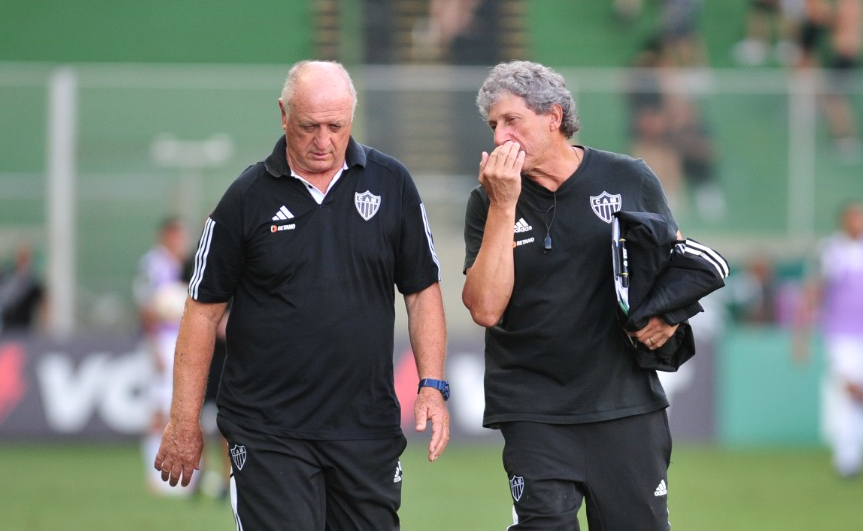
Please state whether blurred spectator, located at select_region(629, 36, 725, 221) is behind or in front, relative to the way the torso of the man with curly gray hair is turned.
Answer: behind

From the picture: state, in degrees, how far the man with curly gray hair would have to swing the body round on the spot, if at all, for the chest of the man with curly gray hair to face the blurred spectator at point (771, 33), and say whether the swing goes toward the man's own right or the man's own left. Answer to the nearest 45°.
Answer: approximately 135° to the man's own right

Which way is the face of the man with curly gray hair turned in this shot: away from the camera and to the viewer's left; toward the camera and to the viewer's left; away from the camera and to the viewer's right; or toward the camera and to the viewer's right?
toward the camera and to the viewer's left

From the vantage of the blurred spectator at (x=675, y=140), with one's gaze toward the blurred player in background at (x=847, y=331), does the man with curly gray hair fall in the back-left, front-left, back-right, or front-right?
front-right

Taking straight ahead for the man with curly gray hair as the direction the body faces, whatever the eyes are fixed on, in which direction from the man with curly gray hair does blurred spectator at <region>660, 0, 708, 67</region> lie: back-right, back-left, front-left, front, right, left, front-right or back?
back-right

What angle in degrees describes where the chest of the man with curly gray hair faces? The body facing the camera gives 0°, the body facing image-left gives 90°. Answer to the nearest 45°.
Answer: approximately 45°

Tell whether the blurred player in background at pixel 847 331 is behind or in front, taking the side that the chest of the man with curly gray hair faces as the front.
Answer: behind

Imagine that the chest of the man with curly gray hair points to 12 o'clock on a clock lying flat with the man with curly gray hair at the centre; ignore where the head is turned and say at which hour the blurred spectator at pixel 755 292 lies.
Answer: The blurred spectator is roughly at 5 o'clock from the man with curly gray hair.

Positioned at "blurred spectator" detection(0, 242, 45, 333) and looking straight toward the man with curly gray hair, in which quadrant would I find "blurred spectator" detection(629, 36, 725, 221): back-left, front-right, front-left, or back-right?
front-left

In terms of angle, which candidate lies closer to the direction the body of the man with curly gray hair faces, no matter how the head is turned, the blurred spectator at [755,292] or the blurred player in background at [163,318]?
the blurred player in background
